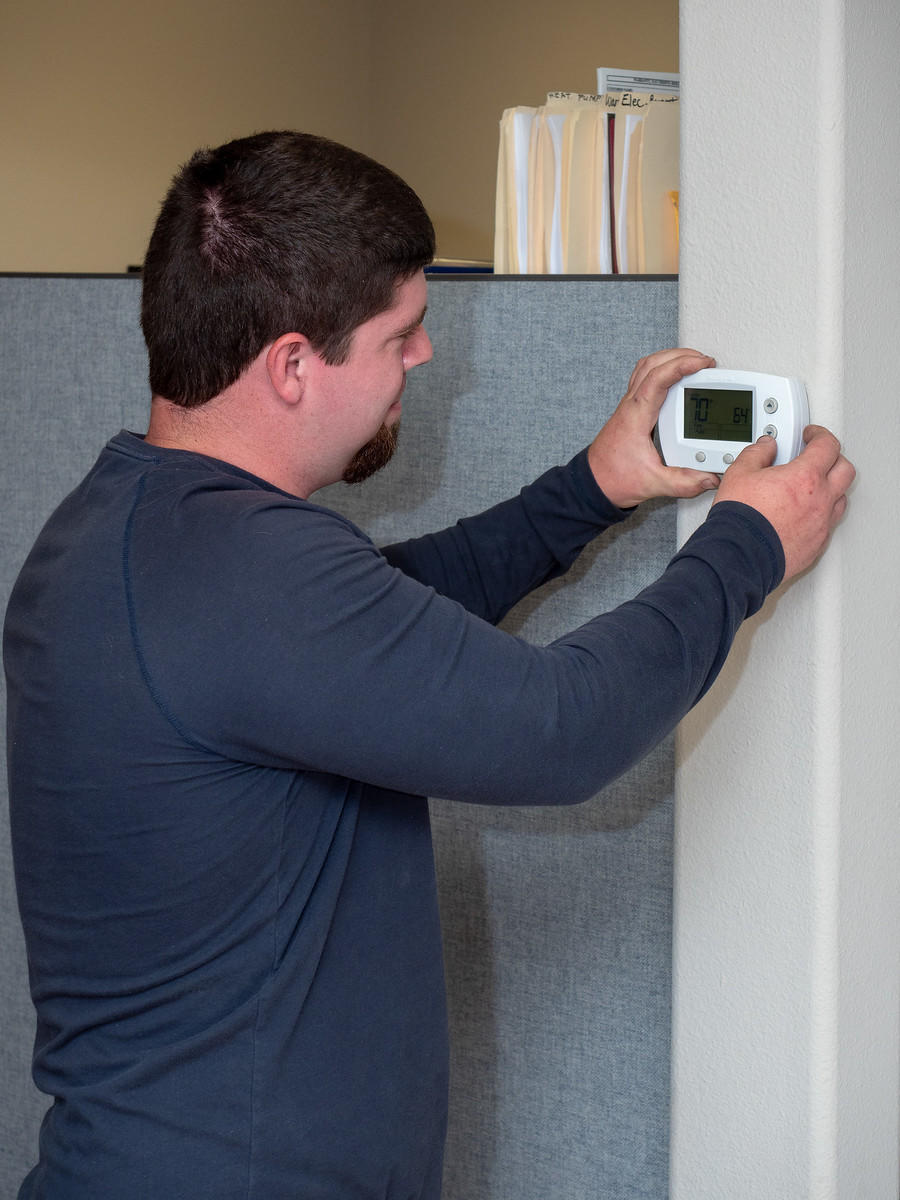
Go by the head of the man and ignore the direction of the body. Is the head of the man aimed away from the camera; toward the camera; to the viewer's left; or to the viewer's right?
to the viewer's right

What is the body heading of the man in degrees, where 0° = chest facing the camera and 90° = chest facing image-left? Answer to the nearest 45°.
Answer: approximately 225°
